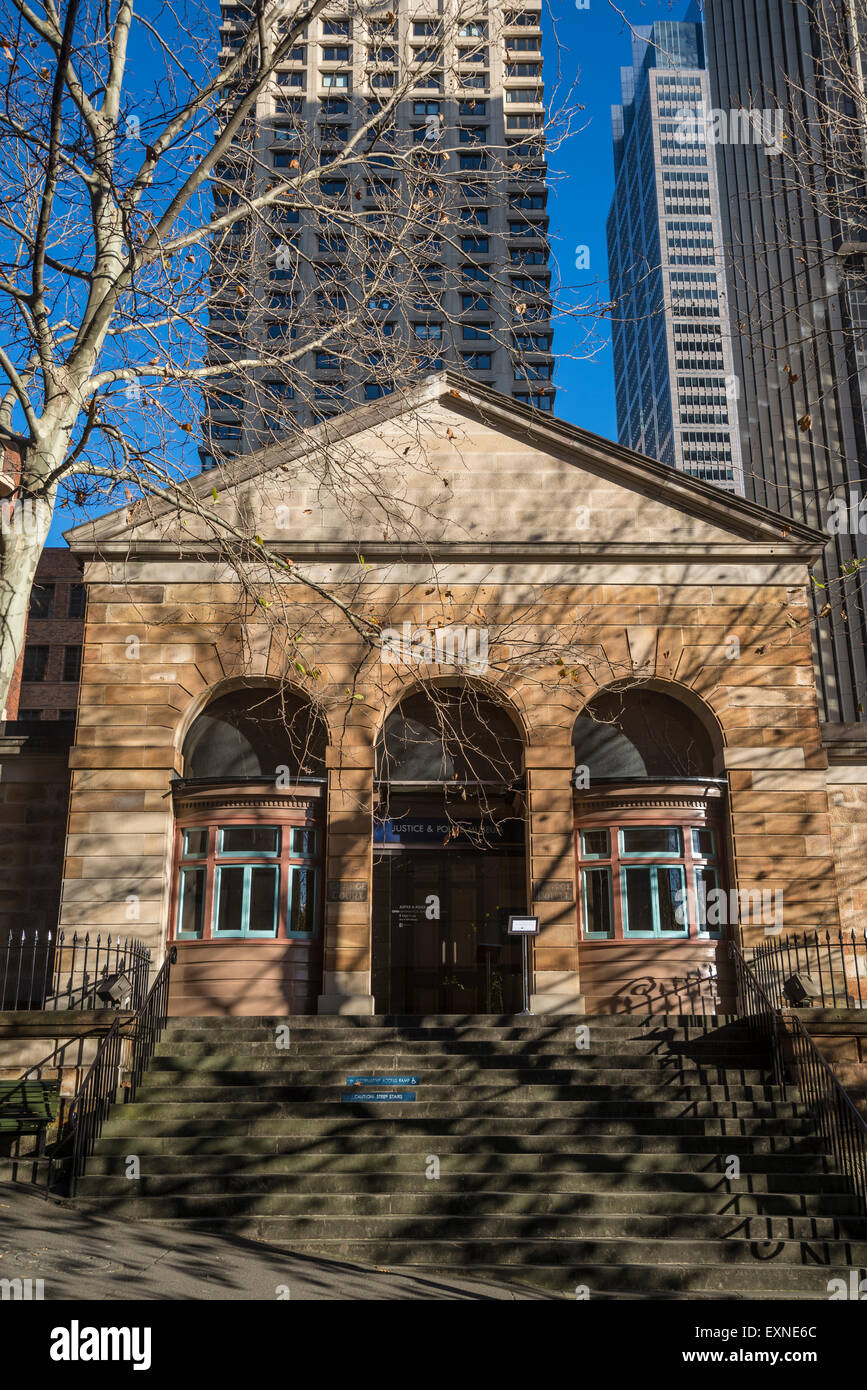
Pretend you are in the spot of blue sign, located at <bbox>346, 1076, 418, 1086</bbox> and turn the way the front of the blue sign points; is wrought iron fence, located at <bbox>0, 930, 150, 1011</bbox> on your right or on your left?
on your right

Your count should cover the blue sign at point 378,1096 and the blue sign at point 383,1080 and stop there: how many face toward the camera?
2

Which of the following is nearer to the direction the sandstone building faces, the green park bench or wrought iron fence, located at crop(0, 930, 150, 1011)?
the green park bench

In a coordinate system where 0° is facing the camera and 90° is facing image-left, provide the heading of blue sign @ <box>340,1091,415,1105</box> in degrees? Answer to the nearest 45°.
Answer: approximately 0°

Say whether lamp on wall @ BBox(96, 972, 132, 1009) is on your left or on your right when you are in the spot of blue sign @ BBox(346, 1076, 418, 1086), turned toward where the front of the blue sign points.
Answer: on your right

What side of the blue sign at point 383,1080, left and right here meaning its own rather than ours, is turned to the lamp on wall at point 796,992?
left

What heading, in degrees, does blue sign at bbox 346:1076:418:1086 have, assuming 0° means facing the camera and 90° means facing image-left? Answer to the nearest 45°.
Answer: approximately 0°
